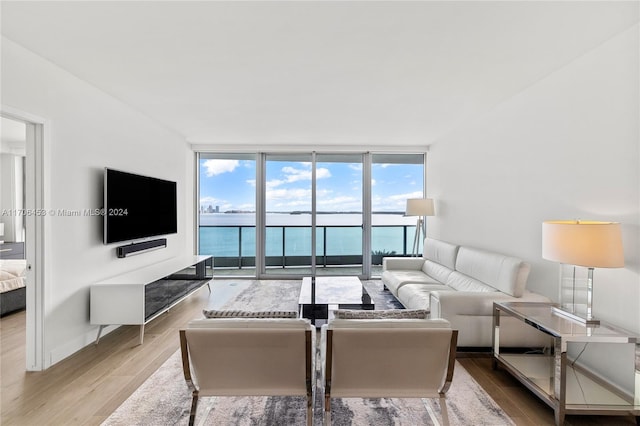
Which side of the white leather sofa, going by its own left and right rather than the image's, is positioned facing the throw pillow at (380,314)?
front

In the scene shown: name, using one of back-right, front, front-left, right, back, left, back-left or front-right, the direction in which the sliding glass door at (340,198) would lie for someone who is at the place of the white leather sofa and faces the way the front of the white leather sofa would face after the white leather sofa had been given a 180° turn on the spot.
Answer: left

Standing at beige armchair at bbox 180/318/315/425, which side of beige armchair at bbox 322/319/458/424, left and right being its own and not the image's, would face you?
left

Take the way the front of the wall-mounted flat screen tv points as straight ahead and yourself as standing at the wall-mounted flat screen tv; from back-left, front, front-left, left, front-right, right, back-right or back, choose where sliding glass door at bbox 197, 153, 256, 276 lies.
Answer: left

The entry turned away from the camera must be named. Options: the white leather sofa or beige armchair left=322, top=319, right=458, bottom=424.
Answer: the beige armchair

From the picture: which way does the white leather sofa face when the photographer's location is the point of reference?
facing the viewer and to the left of the viewer

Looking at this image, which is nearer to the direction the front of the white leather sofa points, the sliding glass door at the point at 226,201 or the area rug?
the area rug

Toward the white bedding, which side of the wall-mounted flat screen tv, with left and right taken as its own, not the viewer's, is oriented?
back

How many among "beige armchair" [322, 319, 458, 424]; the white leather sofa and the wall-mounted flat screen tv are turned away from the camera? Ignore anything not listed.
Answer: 1

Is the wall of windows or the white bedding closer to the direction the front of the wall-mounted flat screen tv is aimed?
the wall of windows

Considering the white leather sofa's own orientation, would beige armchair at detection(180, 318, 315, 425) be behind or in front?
in front

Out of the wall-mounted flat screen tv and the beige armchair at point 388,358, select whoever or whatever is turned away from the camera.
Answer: the beige armchair

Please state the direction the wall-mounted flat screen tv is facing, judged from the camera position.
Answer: facing the viewer and to the right of the viewer

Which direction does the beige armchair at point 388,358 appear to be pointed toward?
away from the camera

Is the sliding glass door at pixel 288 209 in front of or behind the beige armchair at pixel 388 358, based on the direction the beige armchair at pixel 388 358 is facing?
in front

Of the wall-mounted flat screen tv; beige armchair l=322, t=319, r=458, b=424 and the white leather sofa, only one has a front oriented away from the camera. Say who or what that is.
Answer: the beige armchair

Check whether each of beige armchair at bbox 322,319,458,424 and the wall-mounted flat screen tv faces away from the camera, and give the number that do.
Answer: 1

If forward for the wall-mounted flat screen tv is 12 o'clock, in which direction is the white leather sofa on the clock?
The white leather sofa is roughly at 12 o'clock from the wall-mounted flat screen tv.

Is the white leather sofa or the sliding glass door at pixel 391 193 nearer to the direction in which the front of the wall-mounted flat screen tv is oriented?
the white leather sofa

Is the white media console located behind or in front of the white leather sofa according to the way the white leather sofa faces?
in front
